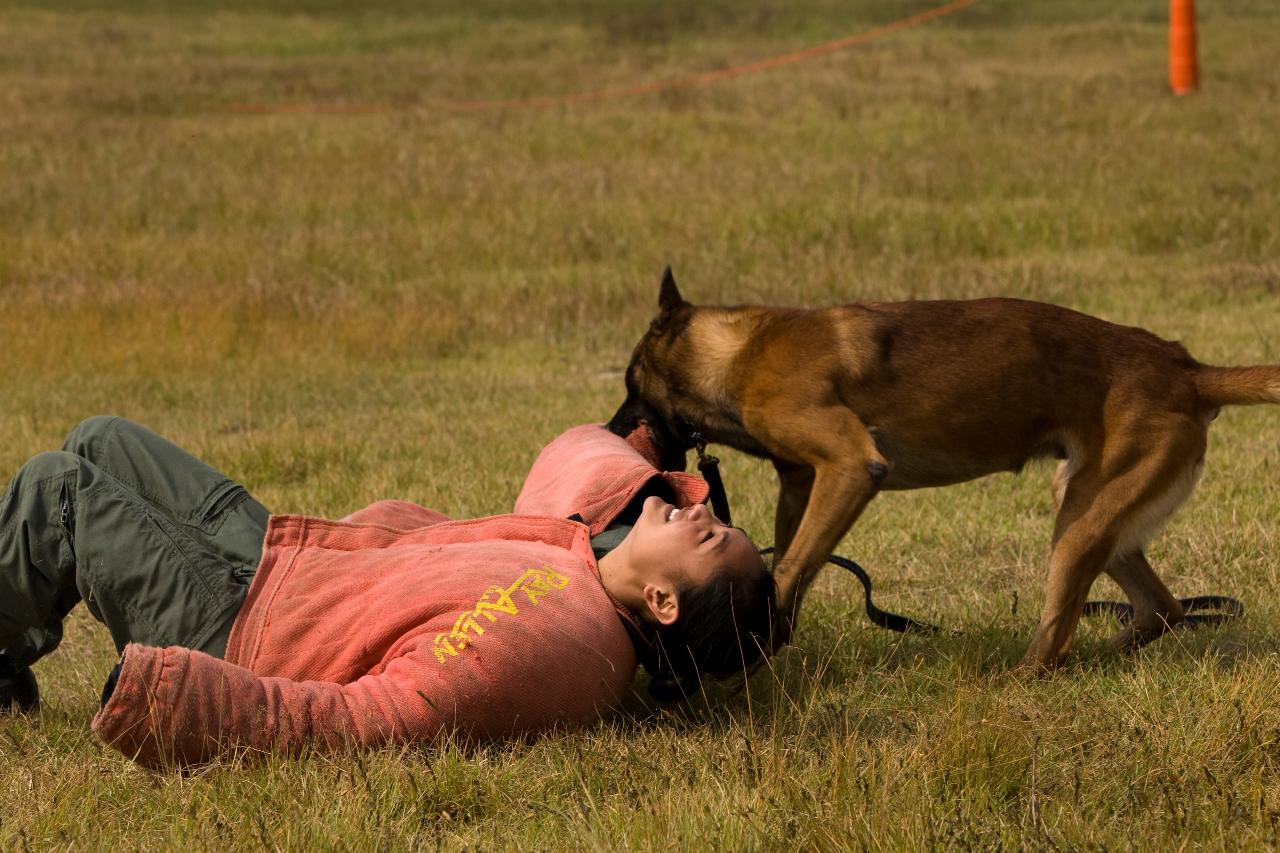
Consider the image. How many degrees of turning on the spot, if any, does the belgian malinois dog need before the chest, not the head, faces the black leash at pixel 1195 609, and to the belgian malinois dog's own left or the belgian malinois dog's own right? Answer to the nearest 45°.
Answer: approximately 180°

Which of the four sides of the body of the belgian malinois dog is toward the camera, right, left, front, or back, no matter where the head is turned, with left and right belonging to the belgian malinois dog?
left

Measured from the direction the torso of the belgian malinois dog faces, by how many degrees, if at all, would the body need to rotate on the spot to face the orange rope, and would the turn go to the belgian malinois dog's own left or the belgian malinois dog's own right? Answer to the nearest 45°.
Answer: approximately 90° to the belgian malinois dog's own right

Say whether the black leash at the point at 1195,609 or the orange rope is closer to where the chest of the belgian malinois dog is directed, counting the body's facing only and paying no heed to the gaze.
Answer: the orange rope
